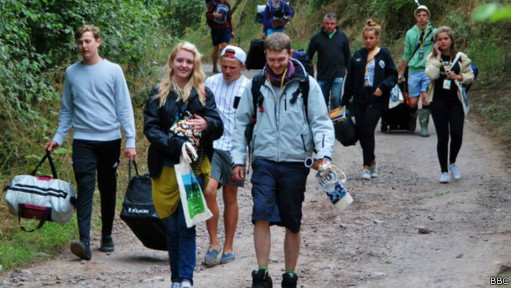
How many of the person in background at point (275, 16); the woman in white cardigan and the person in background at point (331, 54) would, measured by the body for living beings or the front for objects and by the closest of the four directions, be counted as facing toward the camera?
3

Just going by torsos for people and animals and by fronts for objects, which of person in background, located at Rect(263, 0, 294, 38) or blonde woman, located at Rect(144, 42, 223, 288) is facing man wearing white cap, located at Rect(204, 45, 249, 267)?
the person in background

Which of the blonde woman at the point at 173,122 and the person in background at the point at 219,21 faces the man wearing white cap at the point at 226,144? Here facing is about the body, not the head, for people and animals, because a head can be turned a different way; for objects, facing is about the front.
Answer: the person in background

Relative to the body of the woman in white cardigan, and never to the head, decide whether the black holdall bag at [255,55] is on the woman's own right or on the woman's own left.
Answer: on the woman's own right

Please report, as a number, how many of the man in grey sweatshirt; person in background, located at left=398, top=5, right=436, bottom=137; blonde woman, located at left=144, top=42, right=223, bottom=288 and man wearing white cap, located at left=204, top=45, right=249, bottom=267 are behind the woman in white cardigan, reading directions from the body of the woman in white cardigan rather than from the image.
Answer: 1

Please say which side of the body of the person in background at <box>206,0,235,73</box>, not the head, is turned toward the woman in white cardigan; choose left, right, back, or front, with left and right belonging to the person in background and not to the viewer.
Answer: front

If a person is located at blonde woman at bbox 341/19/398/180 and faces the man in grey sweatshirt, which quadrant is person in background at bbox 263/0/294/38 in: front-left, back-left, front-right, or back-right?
back-right

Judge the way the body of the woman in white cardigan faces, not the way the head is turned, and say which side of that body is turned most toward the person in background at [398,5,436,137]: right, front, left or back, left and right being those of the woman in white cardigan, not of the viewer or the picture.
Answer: back
